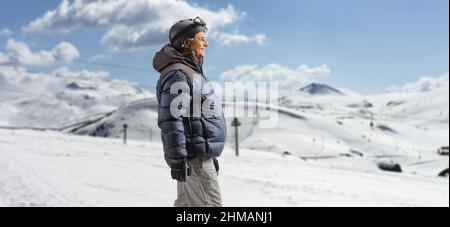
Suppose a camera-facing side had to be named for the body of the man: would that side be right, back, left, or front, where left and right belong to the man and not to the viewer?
right

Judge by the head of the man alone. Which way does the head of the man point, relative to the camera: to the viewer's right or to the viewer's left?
to the viewer's right
